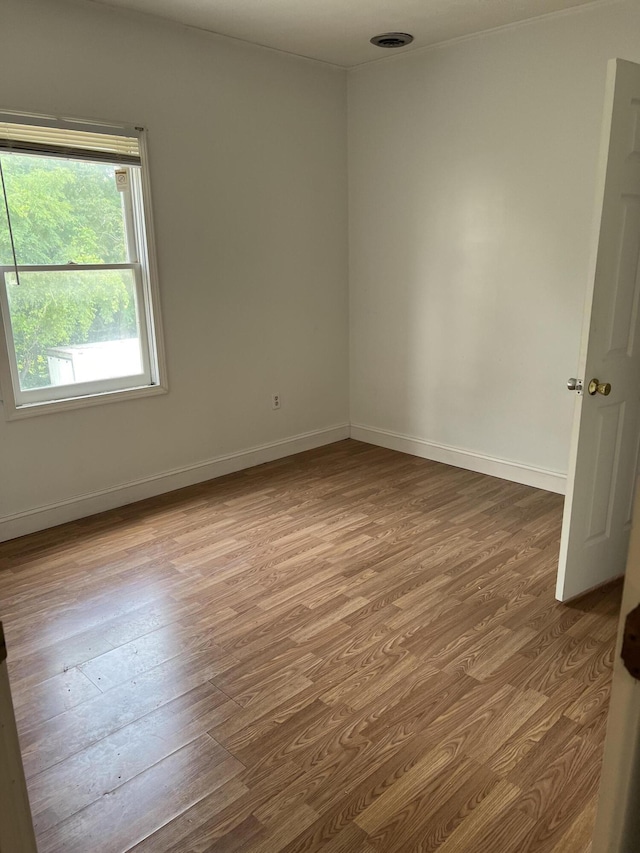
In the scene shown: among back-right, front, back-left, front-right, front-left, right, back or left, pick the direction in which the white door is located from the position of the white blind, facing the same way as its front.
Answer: front

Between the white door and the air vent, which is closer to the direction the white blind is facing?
the white door

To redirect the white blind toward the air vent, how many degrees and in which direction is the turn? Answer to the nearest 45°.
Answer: approximately 45° to its left

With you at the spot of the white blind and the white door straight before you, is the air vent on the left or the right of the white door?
left

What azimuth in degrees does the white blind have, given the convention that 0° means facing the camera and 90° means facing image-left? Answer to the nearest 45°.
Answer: approximately 315°
